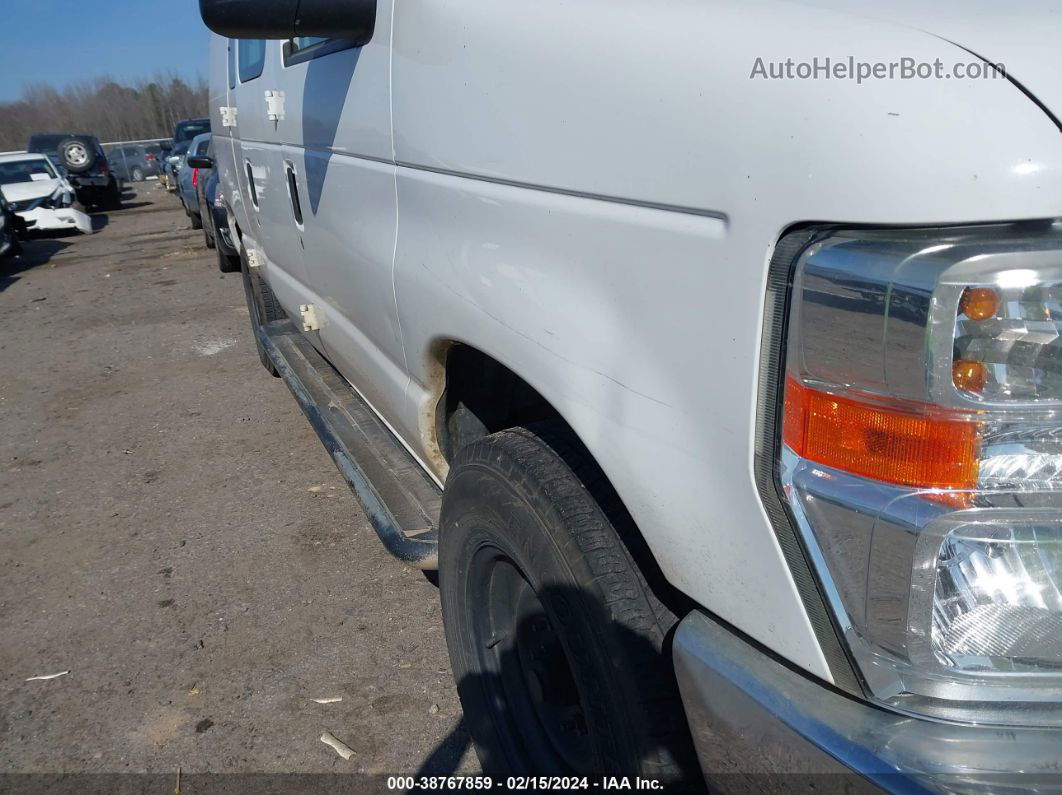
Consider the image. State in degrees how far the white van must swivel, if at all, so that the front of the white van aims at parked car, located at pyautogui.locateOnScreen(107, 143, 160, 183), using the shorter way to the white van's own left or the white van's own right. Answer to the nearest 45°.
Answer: approximately 180°

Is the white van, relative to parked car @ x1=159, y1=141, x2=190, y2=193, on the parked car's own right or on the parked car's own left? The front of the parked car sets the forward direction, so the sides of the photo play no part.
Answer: on the parked car's own left

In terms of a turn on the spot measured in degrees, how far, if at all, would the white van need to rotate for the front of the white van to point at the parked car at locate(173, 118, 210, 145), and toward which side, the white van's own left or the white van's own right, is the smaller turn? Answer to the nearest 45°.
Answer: approximately 180°

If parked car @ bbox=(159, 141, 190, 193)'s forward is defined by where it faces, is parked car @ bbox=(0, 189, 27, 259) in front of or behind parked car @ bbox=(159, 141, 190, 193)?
in front

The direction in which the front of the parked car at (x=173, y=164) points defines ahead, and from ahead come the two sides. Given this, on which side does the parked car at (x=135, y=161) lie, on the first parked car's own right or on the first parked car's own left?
on the first parked car's own right

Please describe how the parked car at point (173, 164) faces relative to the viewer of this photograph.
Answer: facing the viewer and to the left of the viewer

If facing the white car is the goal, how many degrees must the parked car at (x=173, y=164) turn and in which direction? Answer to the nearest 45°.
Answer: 0° — it already faces it

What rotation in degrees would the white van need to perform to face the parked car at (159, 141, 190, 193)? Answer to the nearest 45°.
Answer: approximately 180°

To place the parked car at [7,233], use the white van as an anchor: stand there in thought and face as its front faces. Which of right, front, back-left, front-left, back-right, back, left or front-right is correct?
back
